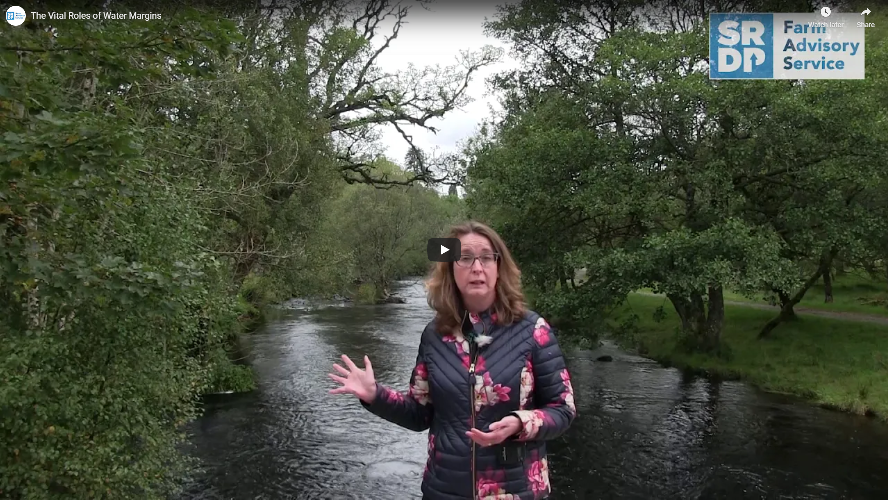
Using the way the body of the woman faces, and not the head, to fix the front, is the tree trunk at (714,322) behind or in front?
behind

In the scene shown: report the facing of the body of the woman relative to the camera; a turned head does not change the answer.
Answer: toward the camera

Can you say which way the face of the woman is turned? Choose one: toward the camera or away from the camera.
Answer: toward the camera
